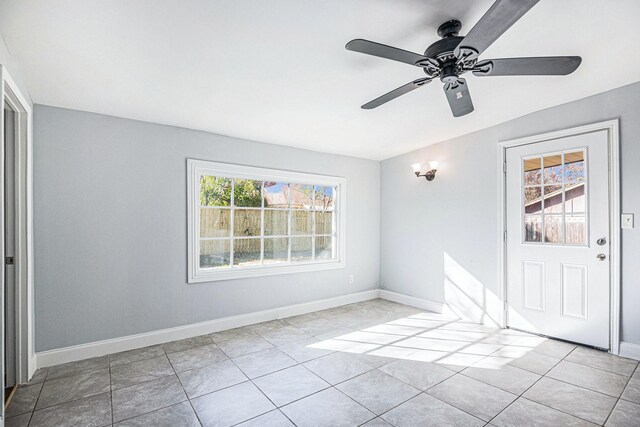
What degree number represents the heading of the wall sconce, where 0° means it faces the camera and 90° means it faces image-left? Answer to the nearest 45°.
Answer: approximately 45°

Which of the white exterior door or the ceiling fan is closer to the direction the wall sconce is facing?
the ceiling fan

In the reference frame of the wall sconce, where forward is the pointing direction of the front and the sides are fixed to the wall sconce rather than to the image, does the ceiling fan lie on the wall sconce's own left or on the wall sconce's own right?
on the wall sconce's own left

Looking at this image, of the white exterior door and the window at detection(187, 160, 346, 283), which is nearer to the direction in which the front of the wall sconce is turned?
the window

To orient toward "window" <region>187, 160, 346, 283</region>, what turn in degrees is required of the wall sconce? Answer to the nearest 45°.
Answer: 0° — it already faces it

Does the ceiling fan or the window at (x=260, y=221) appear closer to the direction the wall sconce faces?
the window

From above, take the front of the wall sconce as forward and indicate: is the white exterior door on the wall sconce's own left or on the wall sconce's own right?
on the wall sconce's own left

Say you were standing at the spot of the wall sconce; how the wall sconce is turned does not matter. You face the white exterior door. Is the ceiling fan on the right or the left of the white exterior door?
right
